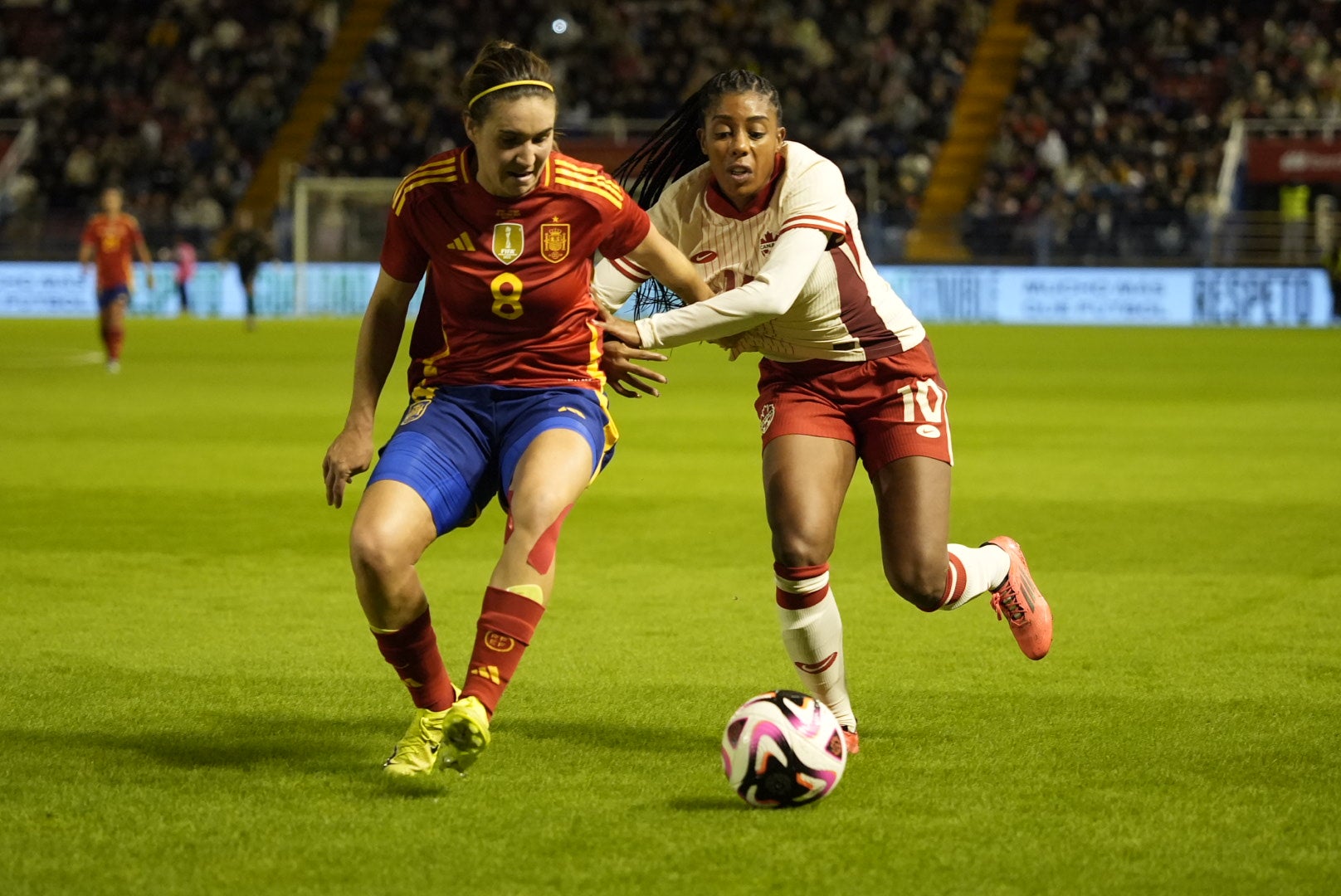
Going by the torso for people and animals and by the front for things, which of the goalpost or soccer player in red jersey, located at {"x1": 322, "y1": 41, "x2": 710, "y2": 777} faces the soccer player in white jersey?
the goalpost

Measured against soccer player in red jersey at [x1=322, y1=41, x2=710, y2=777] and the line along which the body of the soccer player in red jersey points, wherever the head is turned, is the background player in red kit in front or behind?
behind

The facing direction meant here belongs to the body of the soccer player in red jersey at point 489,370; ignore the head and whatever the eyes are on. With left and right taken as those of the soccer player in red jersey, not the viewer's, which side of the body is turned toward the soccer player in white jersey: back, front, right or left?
left

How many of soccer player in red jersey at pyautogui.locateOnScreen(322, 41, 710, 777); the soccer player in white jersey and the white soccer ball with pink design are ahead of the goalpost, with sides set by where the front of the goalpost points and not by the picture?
3

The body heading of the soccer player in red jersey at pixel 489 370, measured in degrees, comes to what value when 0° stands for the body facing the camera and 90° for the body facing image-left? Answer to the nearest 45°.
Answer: approximately 0°

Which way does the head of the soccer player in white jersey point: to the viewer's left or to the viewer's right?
to the viewer's left
